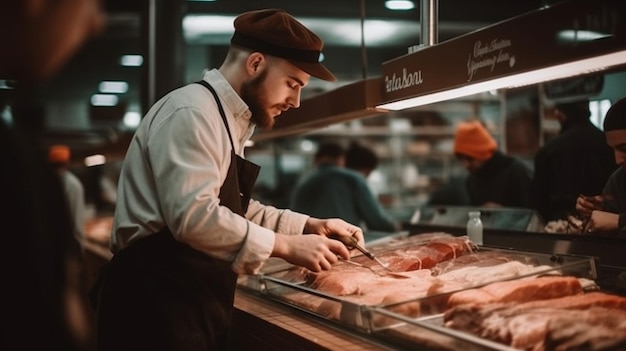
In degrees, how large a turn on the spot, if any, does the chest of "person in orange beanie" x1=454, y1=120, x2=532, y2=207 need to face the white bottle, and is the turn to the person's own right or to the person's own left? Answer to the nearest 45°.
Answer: approximately 45° to the person's own left

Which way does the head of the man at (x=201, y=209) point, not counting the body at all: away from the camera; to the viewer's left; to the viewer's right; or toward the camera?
to the viewer's right

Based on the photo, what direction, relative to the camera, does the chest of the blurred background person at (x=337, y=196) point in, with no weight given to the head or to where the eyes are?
away from the camera

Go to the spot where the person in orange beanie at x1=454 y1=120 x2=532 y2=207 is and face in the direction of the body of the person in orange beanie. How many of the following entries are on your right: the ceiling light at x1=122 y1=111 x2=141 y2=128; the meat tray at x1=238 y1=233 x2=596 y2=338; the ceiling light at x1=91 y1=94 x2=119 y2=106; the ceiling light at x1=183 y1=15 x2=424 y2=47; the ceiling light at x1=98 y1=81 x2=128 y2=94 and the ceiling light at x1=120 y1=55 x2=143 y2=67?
5

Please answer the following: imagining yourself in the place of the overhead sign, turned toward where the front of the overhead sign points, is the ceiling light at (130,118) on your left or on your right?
on your right

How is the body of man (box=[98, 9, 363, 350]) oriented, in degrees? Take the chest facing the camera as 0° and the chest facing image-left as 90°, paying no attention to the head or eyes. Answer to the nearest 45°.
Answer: approximately 270°
